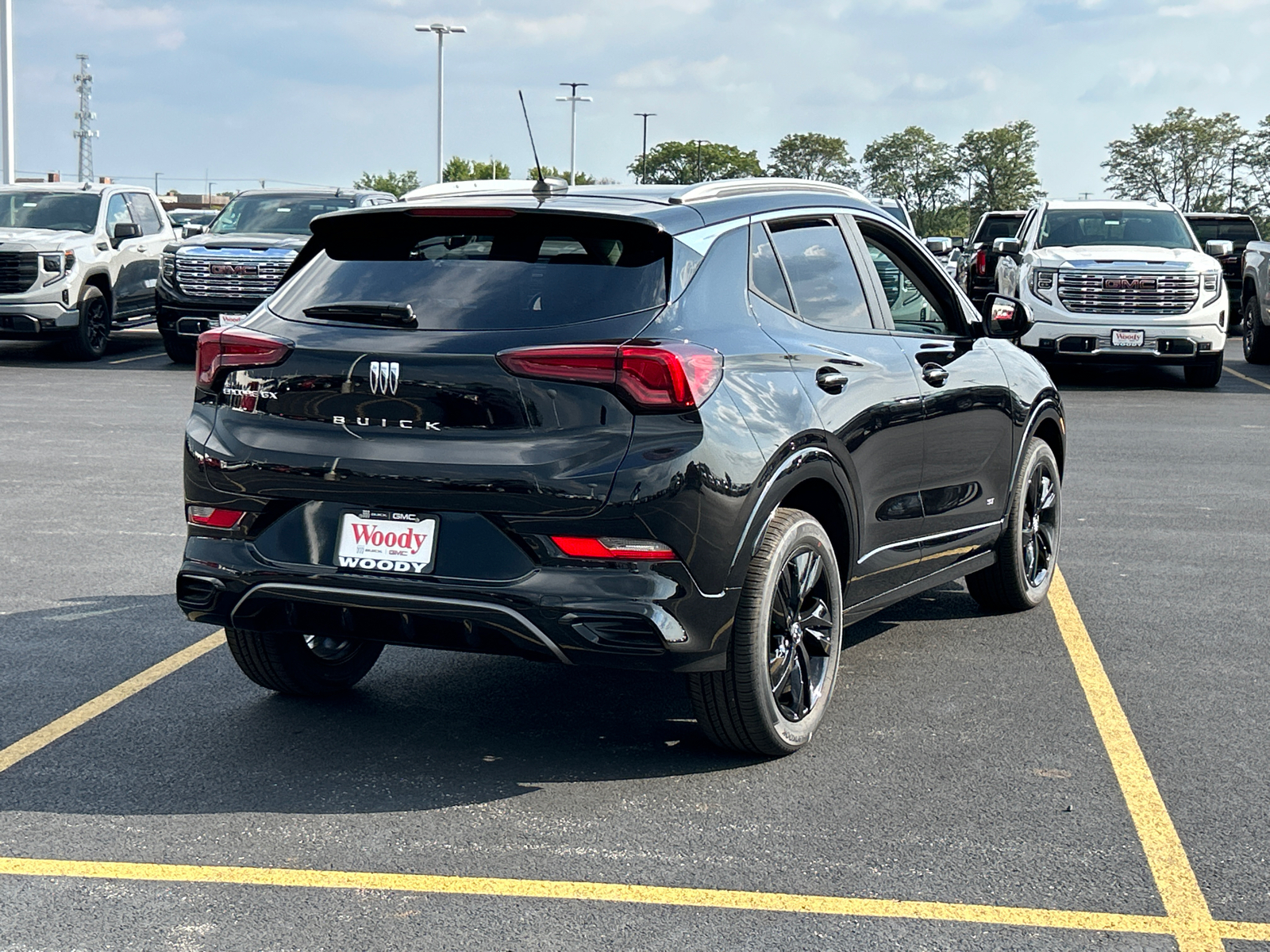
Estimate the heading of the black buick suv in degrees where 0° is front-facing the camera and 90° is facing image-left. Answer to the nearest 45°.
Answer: approximately 225°

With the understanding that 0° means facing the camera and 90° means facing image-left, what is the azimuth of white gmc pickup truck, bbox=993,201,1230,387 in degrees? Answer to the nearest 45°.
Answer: approximately 0°

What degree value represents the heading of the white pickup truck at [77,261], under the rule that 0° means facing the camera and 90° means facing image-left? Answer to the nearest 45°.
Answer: approximately 45°

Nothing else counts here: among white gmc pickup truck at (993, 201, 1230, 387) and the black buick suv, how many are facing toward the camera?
1

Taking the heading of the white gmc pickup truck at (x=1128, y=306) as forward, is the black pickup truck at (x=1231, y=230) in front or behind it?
behind

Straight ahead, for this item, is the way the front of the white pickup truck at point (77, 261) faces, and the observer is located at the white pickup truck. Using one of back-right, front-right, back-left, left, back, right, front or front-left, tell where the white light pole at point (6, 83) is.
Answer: back-right

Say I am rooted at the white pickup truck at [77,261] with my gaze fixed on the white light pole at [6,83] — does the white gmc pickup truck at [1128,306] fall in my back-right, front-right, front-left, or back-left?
back-right

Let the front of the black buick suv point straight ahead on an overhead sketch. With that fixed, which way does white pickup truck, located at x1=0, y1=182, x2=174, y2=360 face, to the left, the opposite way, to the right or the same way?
the opposite way
